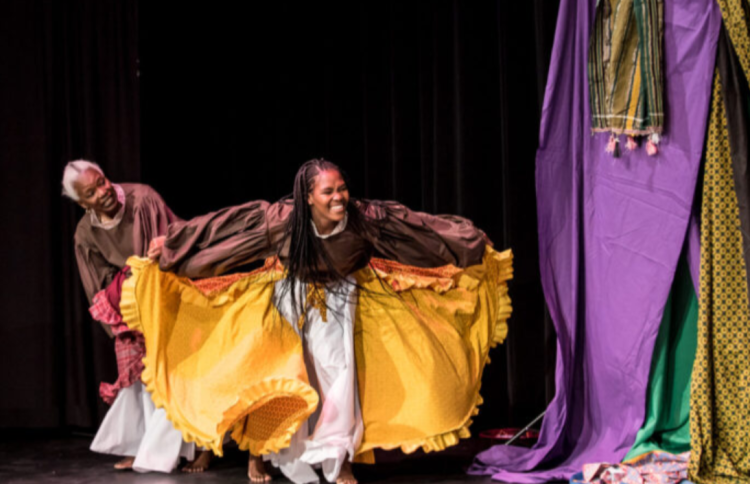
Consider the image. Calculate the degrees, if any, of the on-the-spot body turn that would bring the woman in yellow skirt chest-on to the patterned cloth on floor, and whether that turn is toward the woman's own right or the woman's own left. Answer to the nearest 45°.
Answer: approximately 45° to the woman's own left

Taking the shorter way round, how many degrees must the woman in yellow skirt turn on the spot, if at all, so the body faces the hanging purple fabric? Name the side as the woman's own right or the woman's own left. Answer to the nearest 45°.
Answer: approximately 90° to the woman's own left

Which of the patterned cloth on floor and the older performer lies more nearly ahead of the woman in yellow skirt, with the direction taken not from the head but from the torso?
the patterned cloth on floor

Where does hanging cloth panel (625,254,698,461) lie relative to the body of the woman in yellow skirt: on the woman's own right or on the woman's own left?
on the woman's own left

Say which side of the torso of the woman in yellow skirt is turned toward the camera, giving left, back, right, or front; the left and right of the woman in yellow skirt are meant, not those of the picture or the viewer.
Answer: front

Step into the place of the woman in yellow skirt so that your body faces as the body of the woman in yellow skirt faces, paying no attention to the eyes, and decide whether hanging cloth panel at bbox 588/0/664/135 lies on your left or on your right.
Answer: on your left

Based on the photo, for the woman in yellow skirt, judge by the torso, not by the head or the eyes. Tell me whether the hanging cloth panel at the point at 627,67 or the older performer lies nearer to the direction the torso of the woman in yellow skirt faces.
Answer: the hanging cloth panel

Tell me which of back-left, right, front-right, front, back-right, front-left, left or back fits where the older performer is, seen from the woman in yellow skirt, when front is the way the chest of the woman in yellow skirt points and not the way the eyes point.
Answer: back-right
